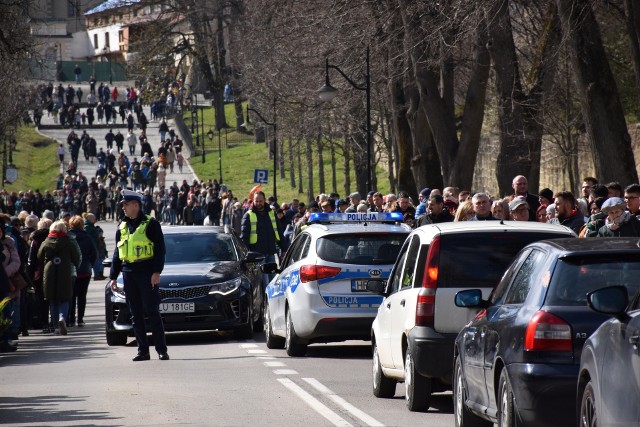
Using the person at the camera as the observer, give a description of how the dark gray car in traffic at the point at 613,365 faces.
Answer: facing away from the viewer and to the left of the viewer

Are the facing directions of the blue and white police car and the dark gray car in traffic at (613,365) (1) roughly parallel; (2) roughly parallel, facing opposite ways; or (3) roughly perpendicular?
roughly parallel

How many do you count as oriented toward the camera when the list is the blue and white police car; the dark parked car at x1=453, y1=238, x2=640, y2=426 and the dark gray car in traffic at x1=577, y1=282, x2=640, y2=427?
0

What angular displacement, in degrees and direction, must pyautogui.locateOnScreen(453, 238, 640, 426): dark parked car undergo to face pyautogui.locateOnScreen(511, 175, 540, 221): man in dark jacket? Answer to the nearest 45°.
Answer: approximately 45° to its right

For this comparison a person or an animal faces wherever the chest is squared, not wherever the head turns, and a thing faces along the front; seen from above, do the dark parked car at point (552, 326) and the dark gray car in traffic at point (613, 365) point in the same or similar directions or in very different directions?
same or similar directions

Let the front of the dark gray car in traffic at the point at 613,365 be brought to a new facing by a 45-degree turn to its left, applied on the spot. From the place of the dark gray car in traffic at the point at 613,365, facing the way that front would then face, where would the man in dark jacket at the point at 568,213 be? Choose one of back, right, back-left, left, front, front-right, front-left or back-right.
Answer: right

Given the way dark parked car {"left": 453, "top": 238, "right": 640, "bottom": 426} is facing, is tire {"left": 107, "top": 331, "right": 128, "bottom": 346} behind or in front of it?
in front

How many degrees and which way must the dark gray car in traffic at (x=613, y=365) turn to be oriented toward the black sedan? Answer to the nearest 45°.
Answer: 0° — it already faces it

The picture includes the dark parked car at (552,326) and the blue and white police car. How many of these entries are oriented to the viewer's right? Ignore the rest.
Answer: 0

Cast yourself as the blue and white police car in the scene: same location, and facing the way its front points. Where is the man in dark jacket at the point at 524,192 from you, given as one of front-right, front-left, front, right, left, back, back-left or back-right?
right

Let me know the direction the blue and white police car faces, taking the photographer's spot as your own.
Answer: facing away from the viewer and to the left of the viewer

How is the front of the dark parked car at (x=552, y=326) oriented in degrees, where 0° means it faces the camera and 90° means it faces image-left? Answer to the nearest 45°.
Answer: approximately 135°

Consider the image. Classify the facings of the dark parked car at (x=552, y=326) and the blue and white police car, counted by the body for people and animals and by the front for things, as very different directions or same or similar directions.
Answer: same or similar directions

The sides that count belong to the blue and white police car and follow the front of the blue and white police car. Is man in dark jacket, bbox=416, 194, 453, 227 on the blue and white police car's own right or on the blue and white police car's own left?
on the blue and white police car's own right

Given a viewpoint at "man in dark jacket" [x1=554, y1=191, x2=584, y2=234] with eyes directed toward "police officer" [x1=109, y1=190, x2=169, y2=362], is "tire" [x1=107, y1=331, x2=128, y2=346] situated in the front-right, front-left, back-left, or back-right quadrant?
front-right
